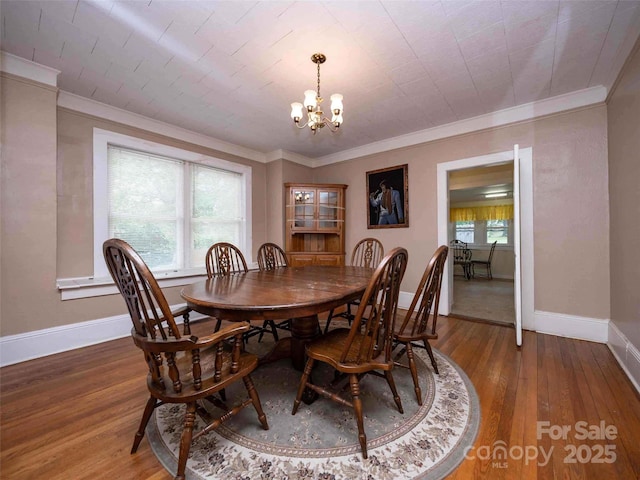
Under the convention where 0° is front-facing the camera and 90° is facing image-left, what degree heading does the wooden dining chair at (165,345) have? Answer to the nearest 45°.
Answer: approximately 225°

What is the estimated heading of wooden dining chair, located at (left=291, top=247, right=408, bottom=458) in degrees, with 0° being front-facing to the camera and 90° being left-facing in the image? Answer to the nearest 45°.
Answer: approximately 135°

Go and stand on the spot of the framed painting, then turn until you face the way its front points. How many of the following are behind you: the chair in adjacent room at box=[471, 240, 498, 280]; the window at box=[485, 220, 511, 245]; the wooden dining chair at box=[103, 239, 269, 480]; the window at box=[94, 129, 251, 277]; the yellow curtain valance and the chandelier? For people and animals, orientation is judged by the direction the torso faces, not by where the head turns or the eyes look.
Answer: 3

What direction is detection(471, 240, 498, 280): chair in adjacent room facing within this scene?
to the viewer's left

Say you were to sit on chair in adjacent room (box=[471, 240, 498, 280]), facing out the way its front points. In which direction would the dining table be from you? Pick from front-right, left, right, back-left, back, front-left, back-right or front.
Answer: left

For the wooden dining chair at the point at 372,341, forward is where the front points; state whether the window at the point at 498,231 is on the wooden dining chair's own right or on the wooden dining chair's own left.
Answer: on the wooden dining chair's own right

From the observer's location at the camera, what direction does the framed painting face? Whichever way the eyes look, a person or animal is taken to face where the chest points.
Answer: facing the viewer and to the left of the viewer

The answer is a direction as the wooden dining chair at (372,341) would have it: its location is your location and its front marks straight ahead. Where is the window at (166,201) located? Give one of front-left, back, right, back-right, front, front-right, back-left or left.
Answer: front

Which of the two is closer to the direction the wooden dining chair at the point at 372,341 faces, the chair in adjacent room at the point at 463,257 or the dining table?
the dining table

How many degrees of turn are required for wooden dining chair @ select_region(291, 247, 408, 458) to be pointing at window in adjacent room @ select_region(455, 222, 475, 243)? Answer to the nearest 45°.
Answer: approximately 90° to its right

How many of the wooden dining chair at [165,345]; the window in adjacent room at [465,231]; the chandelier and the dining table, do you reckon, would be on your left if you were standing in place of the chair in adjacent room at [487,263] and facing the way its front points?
3

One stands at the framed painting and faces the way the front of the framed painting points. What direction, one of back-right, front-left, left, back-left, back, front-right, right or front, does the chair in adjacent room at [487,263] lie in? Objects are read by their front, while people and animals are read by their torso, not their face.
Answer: back

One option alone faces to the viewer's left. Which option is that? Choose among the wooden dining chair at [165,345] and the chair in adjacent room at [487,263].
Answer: the chair in adjacent room

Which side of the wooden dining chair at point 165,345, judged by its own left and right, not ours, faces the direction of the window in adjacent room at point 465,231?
front

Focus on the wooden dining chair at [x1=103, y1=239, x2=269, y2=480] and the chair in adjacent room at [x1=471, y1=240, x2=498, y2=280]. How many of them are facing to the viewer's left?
1
